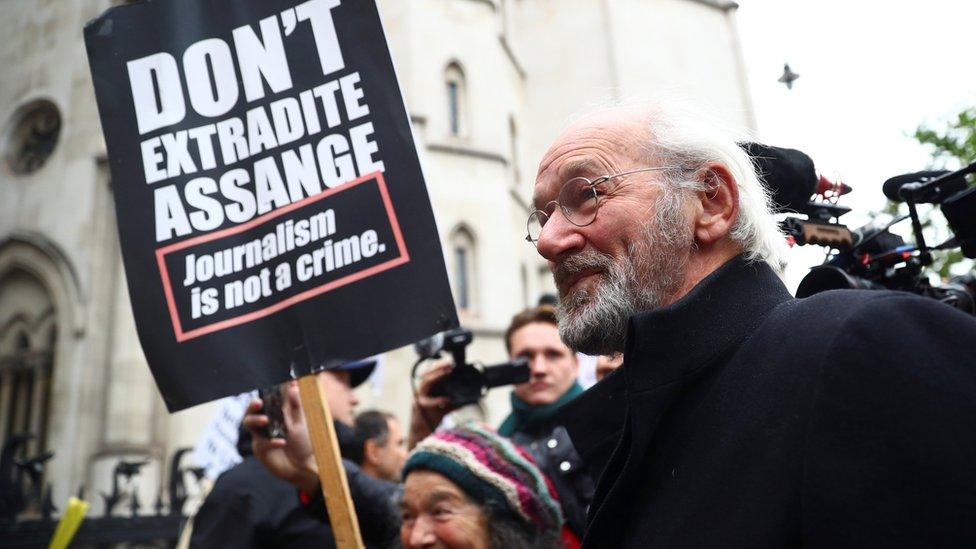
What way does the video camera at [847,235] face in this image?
to the viewer's left

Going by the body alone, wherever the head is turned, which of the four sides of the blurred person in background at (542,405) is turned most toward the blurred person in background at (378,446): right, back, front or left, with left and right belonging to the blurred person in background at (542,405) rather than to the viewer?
right

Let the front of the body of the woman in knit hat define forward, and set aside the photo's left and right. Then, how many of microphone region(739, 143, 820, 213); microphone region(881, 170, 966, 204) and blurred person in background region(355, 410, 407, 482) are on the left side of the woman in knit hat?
2

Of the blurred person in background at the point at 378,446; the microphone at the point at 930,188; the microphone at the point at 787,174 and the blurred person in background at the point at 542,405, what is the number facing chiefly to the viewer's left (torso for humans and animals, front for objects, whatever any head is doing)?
2

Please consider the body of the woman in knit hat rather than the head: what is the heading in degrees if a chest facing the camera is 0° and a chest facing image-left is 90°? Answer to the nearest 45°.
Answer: approximately 45°

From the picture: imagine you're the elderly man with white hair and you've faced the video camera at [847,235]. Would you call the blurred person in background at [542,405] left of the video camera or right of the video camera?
left

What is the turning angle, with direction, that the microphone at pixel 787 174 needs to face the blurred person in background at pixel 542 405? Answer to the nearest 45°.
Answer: approximately 45° to its right

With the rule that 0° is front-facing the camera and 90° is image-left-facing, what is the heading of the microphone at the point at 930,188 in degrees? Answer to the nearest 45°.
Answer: approximately 90°

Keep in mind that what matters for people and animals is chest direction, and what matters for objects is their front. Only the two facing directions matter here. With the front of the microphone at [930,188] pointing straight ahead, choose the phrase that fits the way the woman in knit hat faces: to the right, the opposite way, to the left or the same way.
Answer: to the left
